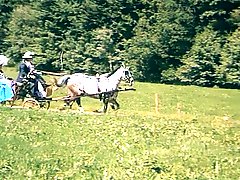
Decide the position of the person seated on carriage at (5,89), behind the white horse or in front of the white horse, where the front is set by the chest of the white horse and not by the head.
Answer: behind

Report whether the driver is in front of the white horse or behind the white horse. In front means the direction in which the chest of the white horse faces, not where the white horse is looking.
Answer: behind

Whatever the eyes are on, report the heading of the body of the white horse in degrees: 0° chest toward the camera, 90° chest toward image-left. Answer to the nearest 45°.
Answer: approximately 270°
